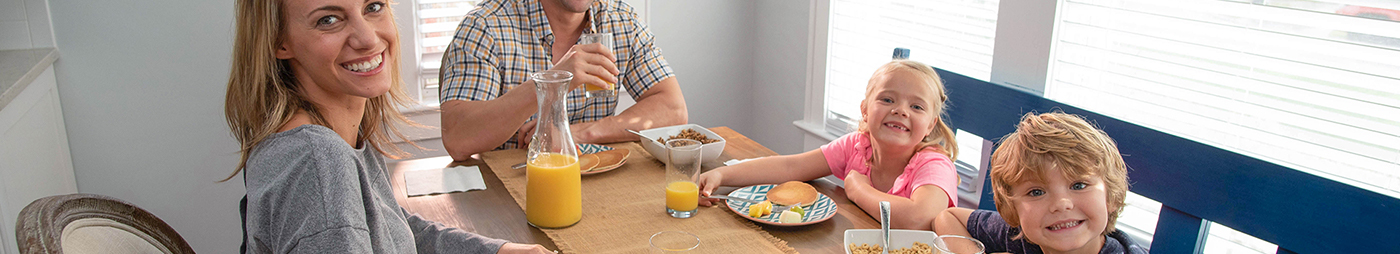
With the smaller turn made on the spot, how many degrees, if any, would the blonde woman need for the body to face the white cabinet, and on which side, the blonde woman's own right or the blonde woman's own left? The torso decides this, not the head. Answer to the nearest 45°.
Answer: approximately 135° to the blonde woman's own left

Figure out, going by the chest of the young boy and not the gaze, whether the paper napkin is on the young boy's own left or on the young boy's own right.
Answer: on the young boy's own right

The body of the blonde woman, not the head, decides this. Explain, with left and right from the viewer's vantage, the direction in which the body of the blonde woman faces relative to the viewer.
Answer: facing to the right of the viewer

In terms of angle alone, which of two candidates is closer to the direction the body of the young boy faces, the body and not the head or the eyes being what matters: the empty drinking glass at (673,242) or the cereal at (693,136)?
the empty drinking glass
